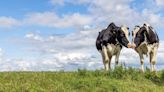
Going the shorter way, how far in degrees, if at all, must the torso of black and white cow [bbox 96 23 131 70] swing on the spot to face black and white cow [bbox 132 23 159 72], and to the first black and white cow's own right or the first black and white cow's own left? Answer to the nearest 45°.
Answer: approximately 45° to the first black and white cow's own left

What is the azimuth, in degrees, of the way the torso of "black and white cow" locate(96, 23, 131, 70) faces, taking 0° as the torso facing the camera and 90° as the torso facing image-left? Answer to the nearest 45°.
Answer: approximately 315°
